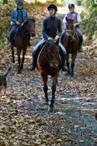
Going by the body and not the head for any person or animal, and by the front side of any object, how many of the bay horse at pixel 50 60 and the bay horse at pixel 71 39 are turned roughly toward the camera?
2

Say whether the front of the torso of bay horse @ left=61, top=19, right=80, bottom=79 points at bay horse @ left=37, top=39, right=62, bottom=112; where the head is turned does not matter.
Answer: yes

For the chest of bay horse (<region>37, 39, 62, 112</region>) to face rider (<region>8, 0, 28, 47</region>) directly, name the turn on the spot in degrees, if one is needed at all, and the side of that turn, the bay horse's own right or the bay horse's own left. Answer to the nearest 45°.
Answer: approximately 180°

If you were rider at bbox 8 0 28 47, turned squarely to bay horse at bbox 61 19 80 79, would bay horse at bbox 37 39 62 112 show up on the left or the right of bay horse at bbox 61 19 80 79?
right

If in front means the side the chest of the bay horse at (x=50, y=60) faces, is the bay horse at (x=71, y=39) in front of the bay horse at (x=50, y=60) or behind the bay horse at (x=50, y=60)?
behind

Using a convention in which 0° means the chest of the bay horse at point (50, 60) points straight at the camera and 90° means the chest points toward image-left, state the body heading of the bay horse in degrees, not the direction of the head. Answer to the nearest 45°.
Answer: approximately 0°

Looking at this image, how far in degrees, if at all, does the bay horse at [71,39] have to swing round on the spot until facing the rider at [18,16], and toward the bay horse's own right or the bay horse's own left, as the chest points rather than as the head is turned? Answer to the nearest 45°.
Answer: approximately 90° to the bay horse's own right

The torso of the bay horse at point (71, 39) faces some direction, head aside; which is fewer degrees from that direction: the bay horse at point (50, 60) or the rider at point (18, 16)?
the bay horse
